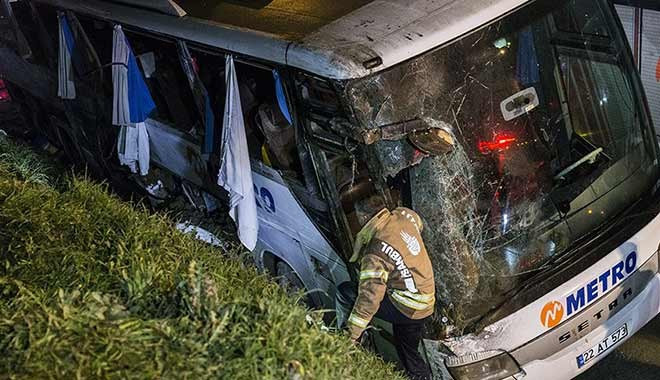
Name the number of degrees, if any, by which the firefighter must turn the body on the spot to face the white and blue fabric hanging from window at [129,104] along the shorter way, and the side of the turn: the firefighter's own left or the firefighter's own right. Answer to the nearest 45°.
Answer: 0° — they already face it

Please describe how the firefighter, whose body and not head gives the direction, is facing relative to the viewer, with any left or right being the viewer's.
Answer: facing away from the viewer and to the left of the viewer

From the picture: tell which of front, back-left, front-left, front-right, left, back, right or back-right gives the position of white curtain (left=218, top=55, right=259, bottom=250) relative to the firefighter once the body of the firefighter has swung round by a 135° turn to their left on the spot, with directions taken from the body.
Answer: back-right
